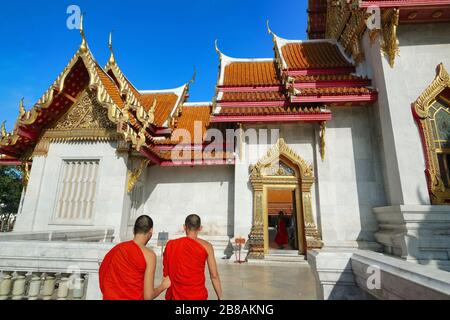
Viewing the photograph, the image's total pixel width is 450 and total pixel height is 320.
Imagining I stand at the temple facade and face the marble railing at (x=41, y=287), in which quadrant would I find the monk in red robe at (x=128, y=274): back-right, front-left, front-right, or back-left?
front-left

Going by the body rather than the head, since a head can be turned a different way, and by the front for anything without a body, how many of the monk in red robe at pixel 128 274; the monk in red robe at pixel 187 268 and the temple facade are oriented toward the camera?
1

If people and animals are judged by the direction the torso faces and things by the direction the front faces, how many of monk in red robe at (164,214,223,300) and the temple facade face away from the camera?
1

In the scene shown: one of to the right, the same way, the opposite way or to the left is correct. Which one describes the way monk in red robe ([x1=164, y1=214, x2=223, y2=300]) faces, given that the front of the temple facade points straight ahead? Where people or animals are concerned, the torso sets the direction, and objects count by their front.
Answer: the opposite way

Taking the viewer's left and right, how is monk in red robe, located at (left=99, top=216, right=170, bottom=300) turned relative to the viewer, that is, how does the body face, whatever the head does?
facing away from the viewer and to the right of the viewer

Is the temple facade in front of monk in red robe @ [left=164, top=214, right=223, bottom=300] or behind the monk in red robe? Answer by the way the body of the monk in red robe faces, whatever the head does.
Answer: in front

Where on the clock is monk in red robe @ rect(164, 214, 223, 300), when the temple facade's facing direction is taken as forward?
The monk in red robe is roughly at 1 o'clock from the temple facade.

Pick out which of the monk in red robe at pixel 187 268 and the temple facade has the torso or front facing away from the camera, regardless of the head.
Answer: the monk in red robe

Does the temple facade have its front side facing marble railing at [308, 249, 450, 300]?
yes

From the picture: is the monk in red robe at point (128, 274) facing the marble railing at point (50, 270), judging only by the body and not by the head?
no

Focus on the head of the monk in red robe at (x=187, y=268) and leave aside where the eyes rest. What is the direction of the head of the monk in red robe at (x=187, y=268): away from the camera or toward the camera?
away from the camera

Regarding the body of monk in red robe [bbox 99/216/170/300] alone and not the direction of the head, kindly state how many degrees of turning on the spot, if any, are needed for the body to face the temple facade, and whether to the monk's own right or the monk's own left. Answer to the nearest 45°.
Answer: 0° — they already face it

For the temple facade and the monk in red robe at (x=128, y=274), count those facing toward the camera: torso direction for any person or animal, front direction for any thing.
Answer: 1

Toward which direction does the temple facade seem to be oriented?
toward the camera

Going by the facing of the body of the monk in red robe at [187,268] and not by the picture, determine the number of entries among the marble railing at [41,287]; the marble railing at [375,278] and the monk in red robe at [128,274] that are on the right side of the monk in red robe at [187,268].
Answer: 1

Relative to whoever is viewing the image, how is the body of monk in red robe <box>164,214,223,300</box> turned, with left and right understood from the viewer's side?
facing away from the viewer

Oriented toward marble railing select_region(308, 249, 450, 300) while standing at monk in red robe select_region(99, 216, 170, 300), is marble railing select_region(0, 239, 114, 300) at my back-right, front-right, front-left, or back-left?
back-left

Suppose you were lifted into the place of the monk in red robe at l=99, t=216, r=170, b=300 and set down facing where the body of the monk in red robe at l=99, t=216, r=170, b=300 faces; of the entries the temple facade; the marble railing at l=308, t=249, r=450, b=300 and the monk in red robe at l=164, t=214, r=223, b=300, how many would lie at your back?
0

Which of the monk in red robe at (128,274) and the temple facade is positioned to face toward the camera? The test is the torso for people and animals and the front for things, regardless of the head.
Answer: the temple facade

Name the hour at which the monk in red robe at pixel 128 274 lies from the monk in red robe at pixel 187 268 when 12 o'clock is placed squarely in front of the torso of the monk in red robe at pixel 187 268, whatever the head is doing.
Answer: the monk in red robe at pixel 128 274 is roughly at 8 o'clock from the monk in red robe at pixel 187 268.

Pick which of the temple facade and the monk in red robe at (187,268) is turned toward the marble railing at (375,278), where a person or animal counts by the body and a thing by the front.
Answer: the temple facade

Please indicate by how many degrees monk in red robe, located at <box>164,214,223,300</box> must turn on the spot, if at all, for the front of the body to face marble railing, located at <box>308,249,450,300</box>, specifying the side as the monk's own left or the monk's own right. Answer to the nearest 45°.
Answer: approximately 90° to the monk's own right
